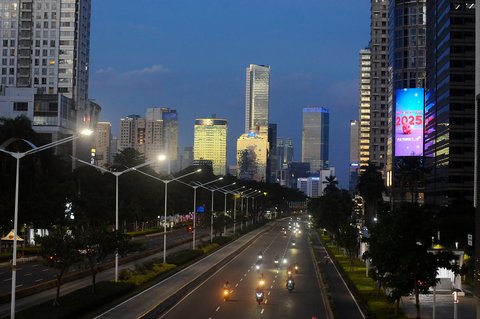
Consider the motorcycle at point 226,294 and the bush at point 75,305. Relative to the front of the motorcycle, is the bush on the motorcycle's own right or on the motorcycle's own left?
on the motorcycle's own right

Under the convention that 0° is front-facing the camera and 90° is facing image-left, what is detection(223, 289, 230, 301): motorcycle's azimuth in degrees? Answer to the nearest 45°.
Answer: approximately 0°

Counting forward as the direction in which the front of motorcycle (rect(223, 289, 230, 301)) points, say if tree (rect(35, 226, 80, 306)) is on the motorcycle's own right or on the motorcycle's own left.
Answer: on the motorcycle's own right
